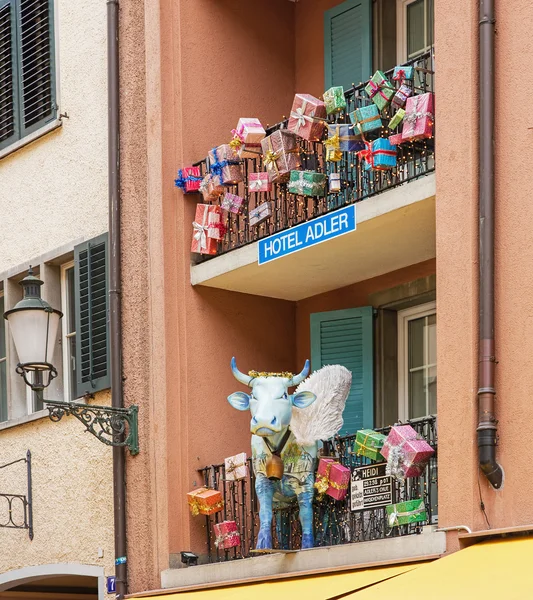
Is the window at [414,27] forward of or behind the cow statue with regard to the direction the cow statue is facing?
behind

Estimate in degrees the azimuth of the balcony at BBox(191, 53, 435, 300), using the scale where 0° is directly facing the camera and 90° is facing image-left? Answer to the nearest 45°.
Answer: approximately 45°

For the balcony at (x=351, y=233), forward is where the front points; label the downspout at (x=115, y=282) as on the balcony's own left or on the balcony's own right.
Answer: on the balcony's own right

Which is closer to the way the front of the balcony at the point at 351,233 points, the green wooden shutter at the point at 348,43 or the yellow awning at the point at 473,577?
the yellow awning

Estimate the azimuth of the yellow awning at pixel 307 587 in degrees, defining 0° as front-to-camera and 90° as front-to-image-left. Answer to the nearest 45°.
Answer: approximately 45°

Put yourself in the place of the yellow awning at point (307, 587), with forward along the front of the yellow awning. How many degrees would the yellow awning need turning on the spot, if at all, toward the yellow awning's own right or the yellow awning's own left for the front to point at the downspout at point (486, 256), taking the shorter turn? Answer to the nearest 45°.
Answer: approximately 90° to the yellow awning's own left
